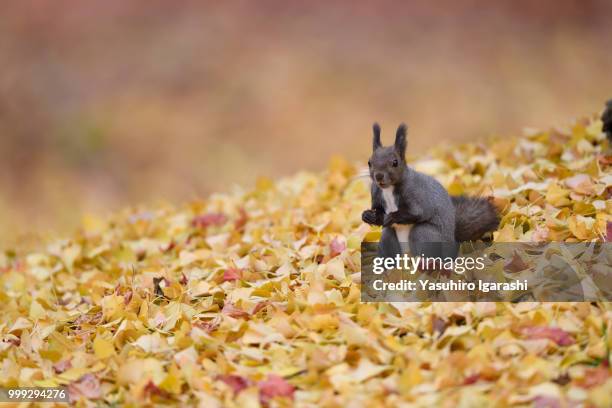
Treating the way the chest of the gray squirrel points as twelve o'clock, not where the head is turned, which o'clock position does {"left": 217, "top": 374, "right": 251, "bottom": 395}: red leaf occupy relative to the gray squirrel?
The red leaf is roughly at 12 o'clock from the gray squirrel.

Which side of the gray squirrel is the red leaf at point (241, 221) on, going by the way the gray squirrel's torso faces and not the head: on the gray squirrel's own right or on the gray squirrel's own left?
on the gray squirrel's own right

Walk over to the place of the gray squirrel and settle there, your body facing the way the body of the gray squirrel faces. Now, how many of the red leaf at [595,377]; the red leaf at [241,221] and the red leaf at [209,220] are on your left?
1

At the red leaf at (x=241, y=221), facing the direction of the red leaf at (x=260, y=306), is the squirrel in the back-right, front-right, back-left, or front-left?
back-left

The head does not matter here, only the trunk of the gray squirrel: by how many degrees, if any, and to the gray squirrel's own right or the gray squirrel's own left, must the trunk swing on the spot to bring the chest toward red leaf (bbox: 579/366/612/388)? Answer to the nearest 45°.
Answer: approximately 90° to the gray squirrel's own left

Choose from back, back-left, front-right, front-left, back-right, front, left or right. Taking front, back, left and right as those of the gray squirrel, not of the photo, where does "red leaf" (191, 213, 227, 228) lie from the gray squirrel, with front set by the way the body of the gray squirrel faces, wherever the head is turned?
right

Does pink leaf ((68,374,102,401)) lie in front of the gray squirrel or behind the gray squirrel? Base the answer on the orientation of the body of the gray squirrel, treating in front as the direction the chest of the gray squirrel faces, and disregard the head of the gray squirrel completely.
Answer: in front

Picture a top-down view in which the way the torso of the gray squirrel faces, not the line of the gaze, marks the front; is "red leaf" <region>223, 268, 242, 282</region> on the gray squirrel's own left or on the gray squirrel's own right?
on the gray squirrel's own right

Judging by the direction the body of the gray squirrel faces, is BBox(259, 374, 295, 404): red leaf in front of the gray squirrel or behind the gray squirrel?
in front

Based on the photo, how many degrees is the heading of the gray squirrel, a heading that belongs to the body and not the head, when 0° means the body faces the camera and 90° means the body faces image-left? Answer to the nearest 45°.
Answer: approximately 45°
